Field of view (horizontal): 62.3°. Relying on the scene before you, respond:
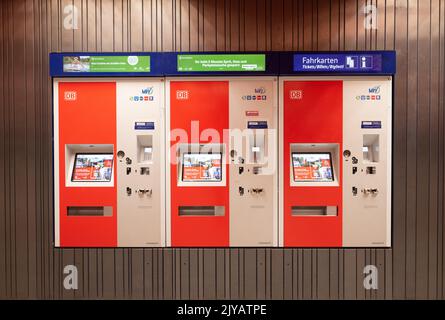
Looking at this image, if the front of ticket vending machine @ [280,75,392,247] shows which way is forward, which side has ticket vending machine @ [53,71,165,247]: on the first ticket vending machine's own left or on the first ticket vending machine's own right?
on the first ticket vending machine's own right

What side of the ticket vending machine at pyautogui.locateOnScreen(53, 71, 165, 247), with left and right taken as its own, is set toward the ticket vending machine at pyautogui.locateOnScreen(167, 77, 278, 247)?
left

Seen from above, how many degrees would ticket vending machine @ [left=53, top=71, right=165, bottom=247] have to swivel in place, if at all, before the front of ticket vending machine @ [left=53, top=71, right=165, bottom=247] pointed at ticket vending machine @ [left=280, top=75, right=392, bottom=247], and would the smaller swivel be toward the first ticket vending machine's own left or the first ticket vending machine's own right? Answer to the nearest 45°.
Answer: approximately 90° to the first ticket vending machine's own left

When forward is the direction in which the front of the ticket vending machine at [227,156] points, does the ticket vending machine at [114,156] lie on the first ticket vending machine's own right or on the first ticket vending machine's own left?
on the first ticket vending machine's own right

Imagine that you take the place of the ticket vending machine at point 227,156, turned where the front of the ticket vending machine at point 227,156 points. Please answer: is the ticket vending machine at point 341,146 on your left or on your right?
on your left

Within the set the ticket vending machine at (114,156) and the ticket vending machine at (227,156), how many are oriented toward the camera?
2

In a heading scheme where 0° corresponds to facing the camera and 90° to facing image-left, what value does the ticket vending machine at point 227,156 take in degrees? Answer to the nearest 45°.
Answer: approximately 0°

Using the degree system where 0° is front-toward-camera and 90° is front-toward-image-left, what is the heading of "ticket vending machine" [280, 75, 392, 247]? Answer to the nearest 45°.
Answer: approximately 0°
